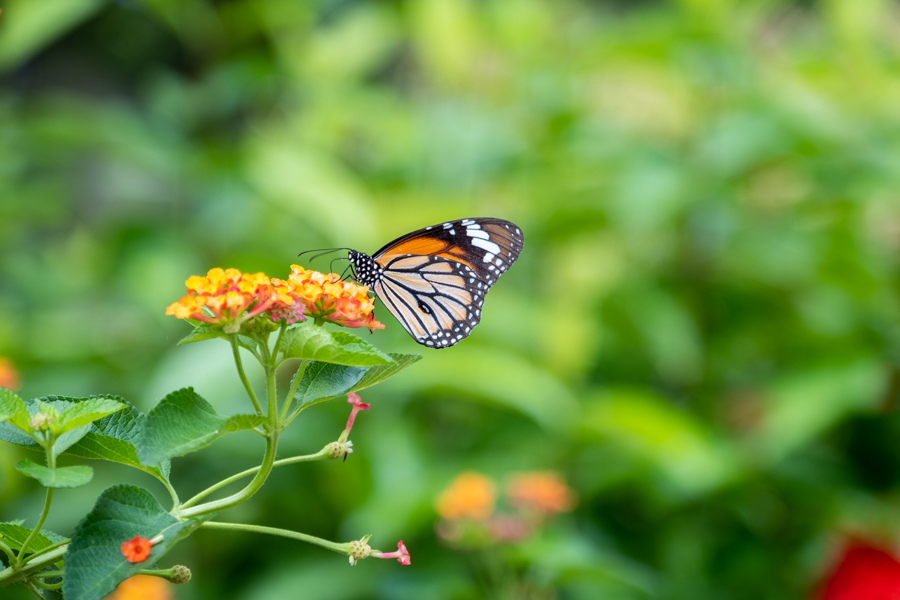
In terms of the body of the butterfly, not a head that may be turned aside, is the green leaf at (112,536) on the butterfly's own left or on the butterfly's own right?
on the butterfly's own left

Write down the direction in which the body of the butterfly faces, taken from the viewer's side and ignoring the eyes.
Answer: to the viewer's left
